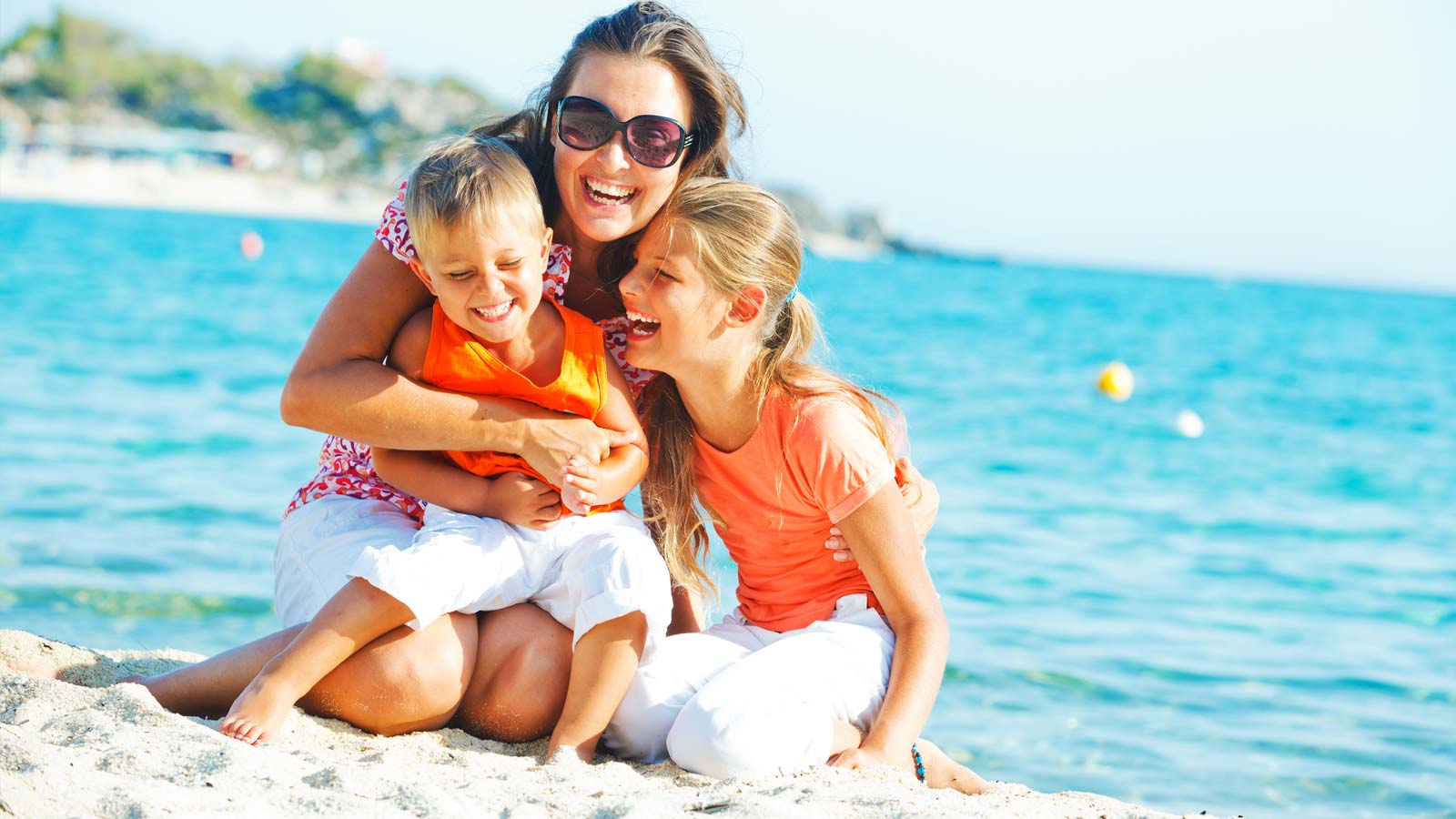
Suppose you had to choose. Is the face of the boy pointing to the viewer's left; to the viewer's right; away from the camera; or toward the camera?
toward the camera

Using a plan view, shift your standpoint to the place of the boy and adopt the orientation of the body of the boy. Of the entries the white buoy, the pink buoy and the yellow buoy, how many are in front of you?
0

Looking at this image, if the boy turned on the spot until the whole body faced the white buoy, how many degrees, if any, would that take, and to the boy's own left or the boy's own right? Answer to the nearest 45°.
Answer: approximately 135° to the boy's own left

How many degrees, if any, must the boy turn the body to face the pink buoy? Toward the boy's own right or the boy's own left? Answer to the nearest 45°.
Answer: approximately 180°

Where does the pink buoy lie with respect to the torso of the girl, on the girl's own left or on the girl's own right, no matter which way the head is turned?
on the girl's own right

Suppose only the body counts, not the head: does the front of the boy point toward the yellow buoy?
no

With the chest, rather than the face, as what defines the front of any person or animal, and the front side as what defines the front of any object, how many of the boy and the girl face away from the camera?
0

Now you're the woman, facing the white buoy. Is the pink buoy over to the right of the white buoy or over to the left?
left

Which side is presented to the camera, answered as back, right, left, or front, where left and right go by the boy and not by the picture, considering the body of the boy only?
front

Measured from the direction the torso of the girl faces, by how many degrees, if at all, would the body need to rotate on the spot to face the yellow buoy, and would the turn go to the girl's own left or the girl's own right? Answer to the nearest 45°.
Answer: approximately 135° to the girl's own right

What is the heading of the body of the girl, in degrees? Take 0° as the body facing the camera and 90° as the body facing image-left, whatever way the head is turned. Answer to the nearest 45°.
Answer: approximately 45°
